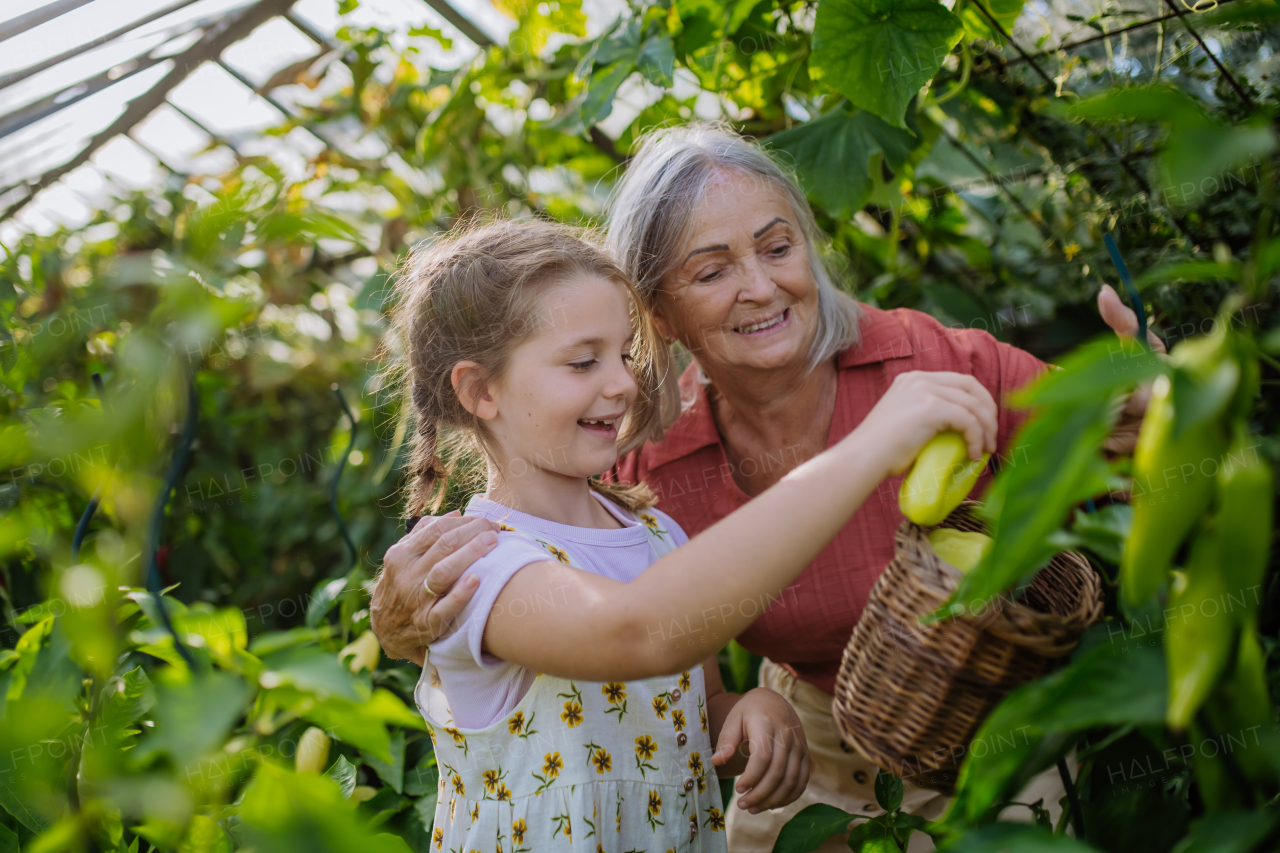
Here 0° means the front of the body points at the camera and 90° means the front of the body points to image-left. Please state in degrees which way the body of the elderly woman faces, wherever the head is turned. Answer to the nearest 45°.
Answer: approximately 0°

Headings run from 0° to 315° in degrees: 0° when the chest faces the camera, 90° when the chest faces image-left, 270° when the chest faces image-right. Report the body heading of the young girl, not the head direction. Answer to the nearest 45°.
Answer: approximately 315°
